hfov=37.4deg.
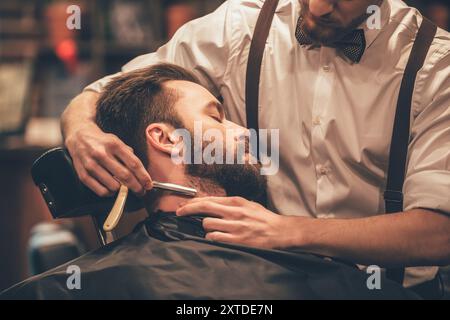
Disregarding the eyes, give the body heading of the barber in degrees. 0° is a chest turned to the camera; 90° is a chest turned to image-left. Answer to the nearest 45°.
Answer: approximately 0°
